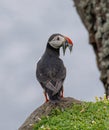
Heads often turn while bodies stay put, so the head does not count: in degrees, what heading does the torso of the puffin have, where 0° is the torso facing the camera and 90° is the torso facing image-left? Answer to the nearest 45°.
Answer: approximately 180°
